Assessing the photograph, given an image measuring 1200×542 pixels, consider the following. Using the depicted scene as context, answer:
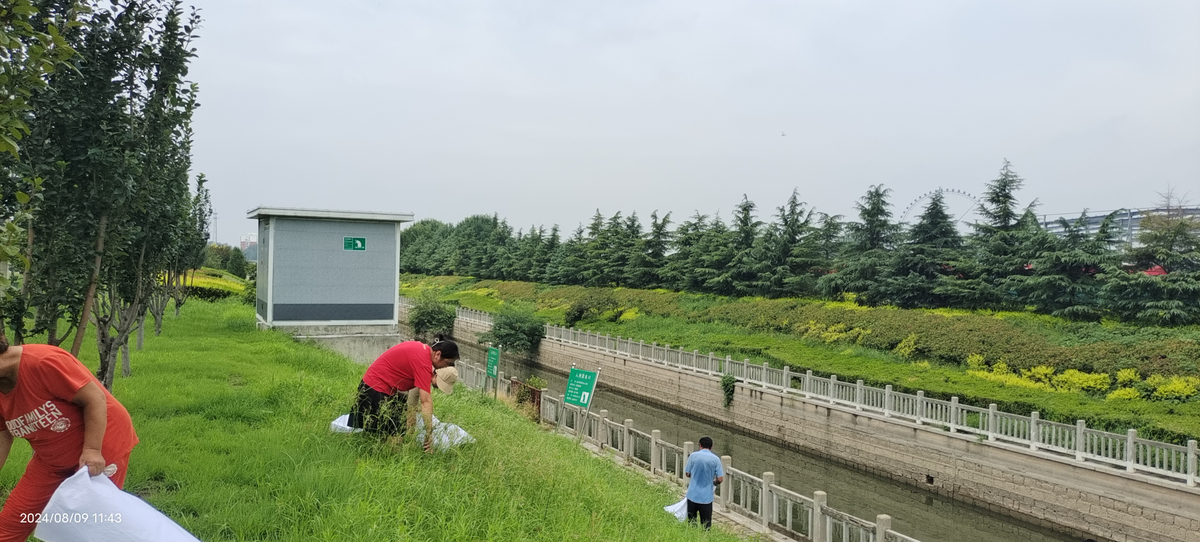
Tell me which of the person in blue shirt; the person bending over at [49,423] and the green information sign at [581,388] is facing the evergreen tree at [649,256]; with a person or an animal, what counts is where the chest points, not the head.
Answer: the person in blue shirt

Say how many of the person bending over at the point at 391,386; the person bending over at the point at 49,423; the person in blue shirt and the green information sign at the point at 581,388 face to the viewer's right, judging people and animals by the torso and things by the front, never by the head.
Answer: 1

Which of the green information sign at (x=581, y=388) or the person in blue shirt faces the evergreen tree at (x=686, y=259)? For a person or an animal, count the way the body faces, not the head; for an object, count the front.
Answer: the person in blue shirt

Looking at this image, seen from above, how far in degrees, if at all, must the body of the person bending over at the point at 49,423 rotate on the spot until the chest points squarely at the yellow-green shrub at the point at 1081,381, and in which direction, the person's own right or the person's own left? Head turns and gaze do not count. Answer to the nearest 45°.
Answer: approximately 135° to the person's own left

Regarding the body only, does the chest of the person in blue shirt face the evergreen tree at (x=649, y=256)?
yes

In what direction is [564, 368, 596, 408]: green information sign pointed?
toward the camera

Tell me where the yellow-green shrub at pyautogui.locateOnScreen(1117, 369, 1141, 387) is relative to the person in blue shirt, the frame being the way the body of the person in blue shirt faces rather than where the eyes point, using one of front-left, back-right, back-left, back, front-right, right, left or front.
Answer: front-right

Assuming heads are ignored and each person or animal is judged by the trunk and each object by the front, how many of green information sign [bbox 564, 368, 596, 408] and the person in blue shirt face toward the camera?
1

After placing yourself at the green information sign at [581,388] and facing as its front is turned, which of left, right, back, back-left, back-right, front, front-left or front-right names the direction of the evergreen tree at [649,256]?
back

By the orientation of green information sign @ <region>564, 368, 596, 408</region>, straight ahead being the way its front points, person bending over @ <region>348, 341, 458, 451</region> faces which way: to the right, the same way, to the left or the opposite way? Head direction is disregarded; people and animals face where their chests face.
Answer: to the left

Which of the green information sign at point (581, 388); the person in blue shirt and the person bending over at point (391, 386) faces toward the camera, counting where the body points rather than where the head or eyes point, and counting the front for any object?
the green information sign

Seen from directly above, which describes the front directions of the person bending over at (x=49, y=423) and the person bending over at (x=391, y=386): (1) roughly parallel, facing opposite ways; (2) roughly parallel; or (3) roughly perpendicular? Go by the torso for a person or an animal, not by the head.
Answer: roughly perpendicular

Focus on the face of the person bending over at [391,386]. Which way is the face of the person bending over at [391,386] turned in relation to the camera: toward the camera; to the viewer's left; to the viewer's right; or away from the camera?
to the viewer's right

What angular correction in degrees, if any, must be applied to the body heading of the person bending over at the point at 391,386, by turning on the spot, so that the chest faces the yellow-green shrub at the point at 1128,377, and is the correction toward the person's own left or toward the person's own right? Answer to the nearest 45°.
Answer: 0° — they already face it

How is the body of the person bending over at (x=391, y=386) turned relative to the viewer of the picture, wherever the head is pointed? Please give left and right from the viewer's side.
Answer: facing to the right of the viewer

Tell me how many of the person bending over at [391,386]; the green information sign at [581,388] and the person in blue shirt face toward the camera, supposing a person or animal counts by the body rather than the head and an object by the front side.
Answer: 1
